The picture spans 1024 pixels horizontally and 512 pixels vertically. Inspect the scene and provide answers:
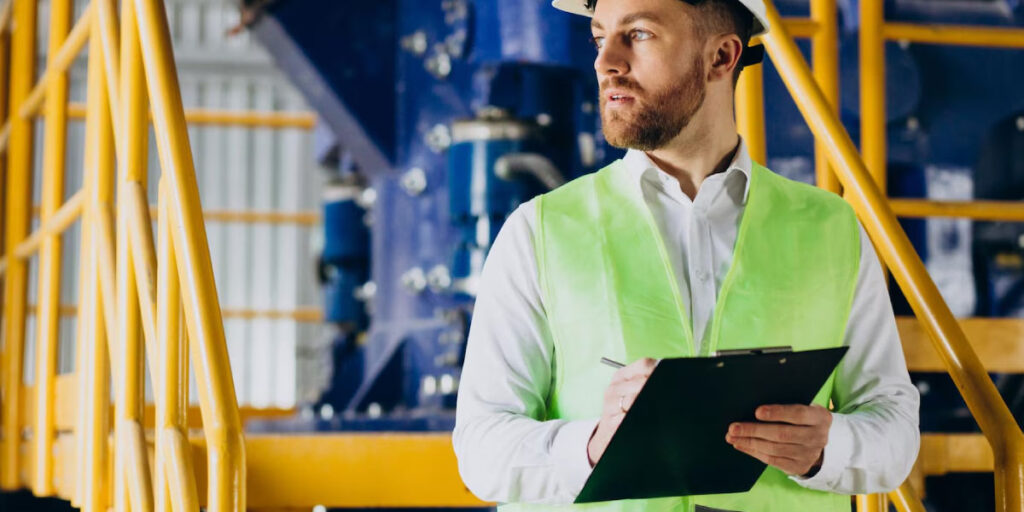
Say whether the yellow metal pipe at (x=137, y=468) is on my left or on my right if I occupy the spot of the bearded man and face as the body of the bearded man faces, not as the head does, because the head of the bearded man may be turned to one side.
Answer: on my right

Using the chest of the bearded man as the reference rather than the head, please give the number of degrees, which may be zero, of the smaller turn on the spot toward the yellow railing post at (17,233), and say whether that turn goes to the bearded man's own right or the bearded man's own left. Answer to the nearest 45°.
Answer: approximately 135° to the bearded man's own right

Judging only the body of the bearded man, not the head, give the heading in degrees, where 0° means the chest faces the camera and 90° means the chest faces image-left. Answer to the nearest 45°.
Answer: approximately 0°

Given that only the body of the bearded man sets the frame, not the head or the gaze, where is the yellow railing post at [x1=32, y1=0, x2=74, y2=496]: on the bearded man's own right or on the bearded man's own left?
on the bearded man's own right

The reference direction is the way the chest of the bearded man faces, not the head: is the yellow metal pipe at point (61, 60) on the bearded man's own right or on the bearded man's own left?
on the bearded man's own right

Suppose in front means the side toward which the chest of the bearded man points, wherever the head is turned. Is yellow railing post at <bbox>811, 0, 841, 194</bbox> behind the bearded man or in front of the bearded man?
behind

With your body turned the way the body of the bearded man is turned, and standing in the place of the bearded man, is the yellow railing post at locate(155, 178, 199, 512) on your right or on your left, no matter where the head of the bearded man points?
on your right

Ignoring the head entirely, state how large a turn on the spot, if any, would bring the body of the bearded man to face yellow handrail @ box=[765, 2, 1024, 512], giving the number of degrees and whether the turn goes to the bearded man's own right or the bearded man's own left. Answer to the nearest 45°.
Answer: approximately 135° to the bearded man's own left

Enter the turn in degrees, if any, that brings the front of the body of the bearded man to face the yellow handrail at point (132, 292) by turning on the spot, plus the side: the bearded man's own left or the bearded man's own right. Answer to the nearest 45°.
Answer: approximately 135° to the bearded man's own right

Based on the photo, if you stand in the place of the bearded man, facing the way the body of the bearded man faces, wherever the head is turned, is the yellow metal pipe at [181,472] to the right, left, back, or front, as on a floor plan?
right

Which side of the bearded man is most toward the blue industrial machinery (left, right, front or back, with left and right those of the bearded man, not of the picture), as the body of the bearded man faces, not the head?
back

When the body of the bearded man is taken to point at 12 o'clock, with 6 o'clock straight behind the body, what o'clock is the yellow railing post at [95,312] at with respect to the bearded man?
The yellow railing post is roughly at 4 o'clock from the bearded man.

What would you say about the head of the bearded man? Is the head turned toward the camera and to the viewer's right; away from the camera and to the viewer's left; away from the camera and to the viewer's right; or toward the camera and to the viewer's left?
toward the camera and to the viewer's left

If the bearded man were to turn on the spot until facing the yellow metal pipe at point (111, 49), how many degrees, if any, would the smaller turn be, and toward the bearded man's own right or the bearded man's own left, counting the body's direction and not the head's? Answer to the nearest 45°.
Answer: approximately 135° to the bearded man's own right
